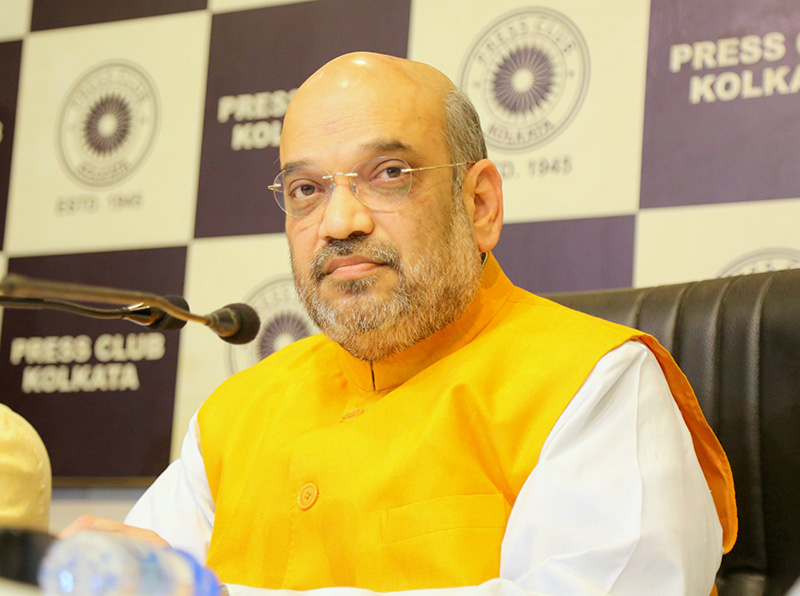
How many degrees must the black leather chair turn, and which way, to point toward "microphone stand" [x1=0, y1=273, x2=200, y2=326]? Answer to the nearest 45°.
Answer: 0° — it already faces it

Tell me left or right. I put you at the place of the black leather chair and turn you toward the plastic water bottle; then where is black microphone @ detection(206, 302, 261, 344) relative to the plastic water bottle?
right

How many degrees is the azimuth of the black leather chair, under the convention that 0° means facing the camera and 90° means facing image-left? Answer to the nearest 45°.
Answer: approximately 45°

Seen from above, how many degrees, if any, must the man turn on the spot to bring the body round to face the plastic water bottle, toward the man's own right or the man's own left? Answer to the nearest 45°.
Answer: approximately 45° to the man's own left

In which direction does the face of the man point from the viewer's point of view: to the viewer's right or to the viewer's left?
to the viewer's left
